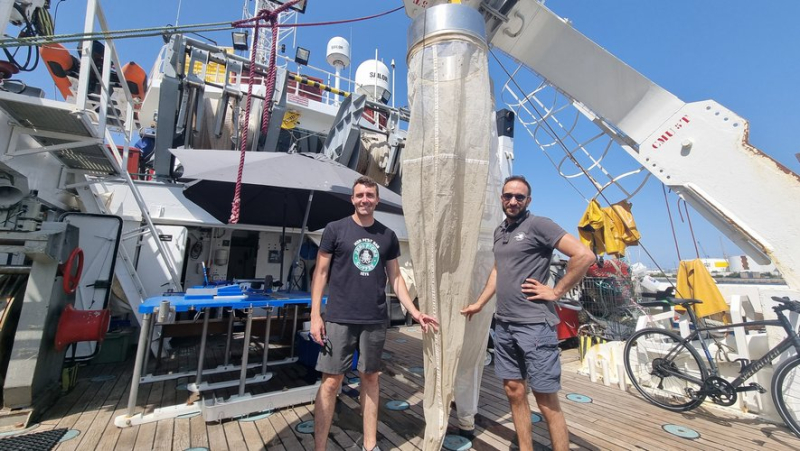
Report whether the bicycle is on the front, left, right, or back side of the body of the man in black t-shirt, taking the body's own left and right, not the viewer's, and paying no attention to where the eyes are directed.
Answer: left

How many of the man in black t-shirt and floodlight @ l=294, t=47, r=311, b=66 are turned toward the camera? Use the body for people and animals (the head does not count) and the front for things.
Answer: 2

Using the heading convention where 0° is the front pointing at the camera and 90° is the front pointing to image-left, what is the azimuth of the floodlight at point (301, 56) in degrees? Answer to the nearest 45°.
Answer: approximately 0°

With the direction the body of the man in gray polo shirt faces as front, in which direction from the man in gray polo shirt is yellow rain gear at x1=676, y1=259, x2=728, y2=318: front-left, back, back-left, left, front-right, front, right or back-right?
back

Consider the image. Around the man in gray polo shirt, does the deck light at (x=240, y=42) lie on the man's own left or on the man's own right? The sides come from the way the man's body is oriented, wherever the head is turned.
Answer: on the man's own right
